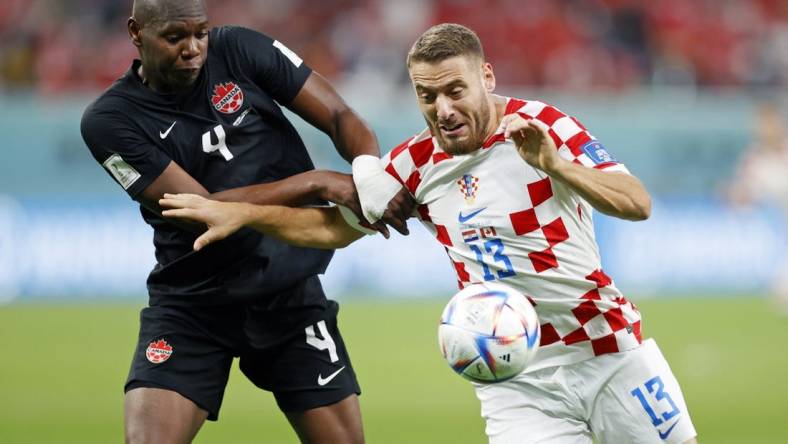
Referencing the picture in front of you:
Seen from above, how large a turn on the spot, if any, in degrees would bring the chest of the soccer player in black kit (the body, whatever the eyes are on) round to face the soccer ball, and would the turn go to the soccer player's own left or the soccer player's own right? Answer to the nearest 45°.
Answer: approximately 45° to the soccer player's own left

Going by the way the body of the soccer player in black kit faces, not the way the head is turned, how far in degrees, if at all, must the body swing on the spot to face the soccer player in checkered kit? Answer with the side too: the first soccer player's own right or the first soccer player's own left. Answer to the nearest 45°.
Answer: approximately 45° to the first soccer player's own left

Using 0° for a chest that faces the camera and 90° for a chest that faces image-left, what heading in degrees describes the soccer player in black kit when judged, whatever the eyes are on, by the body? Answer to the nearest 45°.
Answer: approximately 0°

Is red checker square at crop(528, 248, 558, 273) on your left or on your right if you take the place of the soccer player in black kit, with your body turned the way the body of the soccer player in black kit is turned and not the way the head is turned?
on your left

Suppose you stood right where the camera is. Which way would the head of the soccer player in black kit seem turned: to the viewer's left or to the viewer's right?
to the viewer's right
